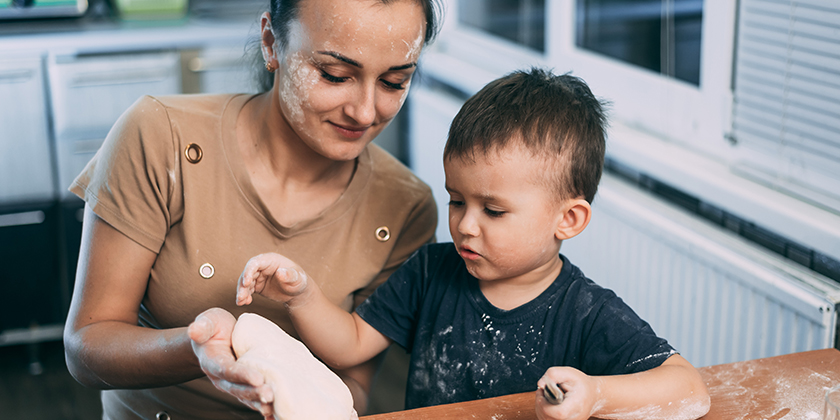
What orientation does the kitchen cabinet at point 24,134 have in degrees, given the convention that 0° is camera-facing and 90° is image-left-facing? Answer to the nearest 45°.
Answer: approximately 0°

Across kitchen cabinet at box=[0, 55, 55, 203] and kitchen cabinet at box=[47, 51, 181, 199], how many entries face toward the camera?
2

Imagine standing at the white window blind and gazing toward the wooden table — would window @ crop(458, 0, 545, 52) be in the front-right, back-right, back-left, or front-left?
back-right

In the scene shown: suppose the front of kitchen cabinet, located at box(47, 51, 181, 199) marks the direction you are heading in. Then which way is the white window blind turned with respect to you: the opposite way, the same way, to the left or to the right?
to the right

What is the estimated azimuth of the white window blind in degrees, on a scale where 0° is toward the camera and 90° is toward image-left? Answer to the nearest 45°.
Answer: approximately 45°

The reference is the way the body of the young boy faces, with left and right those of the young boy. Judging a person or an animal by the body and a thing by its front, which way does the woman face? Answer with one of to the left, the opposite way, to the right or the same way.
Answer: to the left
